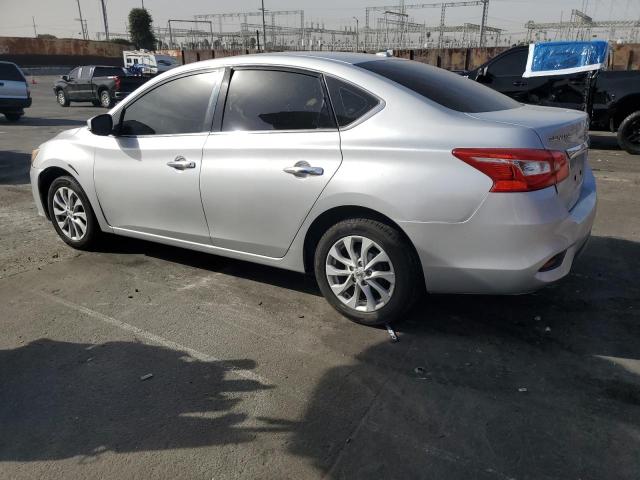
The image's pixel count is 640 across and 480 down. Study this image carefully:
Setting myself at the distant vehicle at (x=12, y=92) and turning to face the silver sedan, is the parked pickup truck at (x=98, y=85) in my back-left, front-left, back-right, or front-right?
back-left

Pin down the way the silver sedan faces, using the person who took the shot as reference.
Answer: facing away from the viewer and to the left of the viewer

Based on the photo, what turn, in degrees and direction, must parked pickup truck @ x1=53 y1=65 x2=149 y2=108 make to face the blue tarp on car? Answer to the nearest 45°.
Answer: approximately 180°

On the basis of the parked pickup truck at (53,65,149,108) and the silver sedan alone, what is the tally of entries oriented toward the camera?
0

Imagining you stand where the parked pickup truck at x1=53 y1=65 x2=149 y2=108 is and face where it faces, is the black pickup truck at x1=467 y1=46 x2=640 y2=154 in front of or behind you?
behind

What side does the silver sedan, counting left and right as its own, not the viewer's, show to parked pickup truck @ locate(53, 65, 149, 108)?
front

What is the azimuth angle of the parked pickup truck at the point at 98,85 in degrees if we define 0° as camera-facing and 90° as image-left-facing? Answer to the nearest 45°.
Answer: approximately 135°

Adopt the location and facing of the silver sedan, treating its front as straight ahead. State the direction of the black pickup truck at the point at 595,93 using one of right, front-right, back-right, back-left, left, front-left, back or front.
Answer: right

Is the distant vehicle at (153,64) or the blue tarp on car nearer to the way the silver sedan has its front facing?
the distant vehicle

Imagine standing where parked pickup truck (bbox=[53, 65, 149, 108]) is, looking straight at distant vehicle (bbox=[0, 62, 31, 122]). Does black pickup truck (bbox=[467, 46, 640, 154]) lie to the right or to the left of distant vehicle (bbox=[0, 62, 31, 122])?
left

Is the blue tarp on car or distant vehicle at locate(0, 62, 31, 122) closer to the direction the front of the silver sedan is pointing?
the distant vehicle

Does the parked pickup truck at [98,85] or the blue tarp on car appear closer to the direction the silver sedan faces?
the parked pickup truck

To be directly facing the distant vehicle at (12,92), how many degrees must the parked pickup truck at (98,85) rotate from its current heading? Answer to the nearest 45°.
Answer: approximately 90° to its left

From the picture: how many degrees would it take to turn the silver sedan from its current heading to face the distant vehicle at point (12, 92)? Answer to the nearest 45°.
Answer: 0° — it already faces it

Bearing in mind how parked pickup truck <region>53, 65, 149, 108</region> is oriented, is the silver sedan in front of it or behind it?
behind

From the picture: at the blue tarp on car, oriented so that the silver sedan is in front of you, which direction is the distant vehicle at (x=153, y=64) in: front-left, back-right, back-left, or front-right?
back-right

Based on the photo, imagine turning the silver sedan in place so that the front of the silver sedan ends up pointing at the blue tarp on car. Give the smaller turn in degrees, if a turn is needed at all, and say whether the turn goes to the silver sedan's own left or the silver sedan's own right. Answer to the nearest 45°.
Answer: approximately 90° to the silver sedan's own right
